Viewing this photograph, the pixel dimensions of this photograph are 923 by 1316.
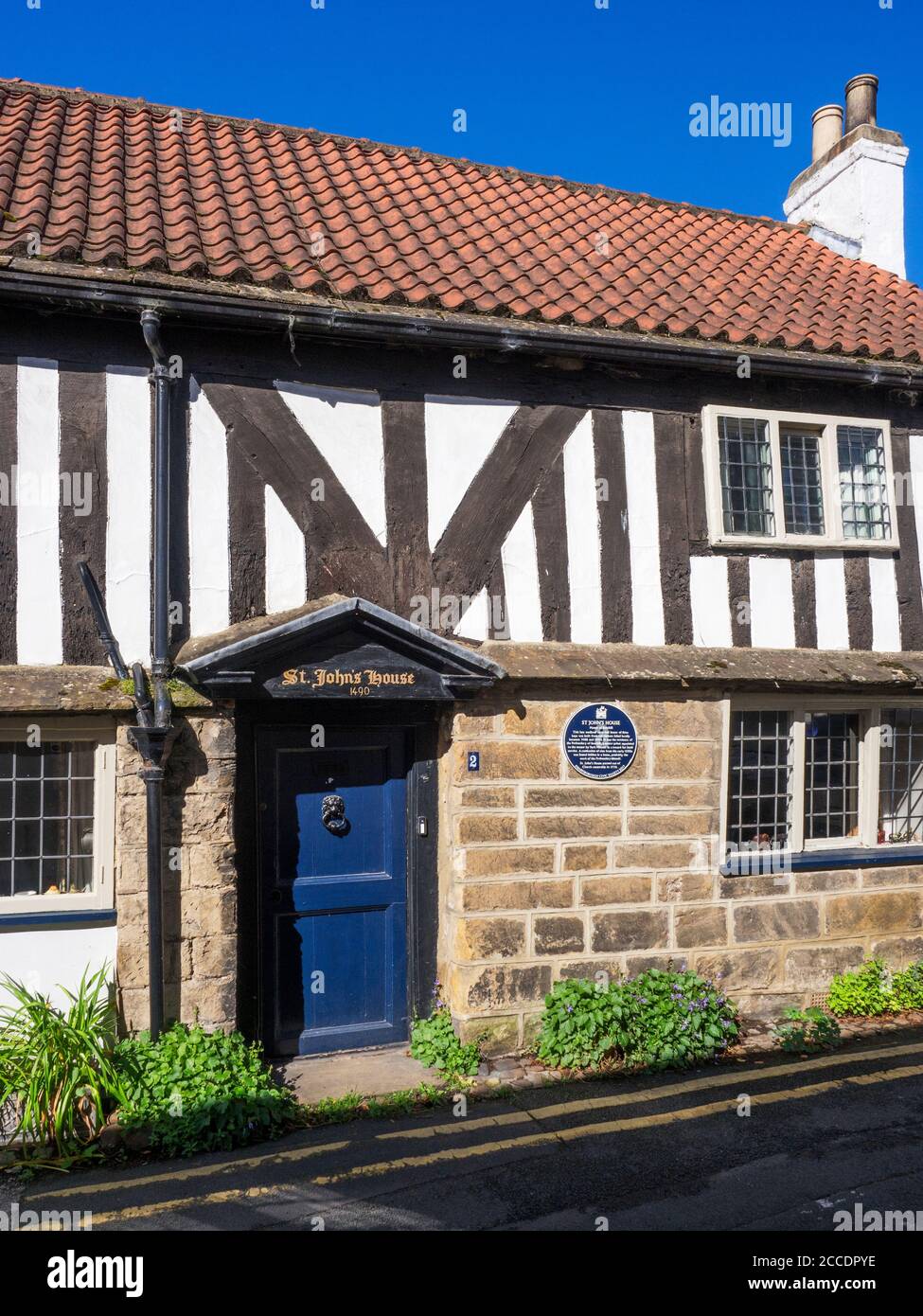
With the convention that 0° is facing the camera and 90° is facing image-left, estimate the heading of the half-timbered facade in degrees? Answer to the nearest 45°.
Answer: approximately 0°

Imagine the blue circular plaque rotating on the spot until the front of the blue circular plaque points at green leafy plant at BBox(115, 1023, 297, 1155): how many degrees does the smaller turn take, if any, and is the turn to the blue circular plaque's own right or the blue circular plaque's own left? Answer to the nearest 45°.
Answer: approximately 45° to the blue circular plaque's own right

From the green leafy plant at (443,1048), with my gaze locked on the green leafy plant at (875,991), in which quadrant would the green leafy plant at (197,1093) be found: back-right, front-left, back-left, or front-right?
back-right
